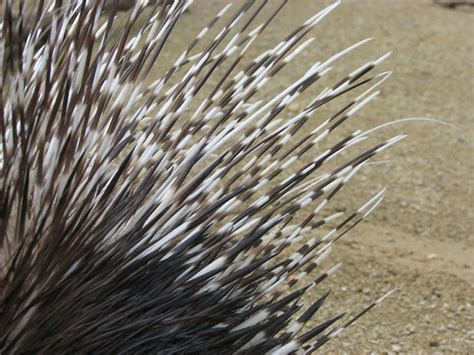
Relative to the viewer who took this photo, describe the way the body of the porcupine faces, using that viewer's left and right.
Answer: facing to the left of the viewer
